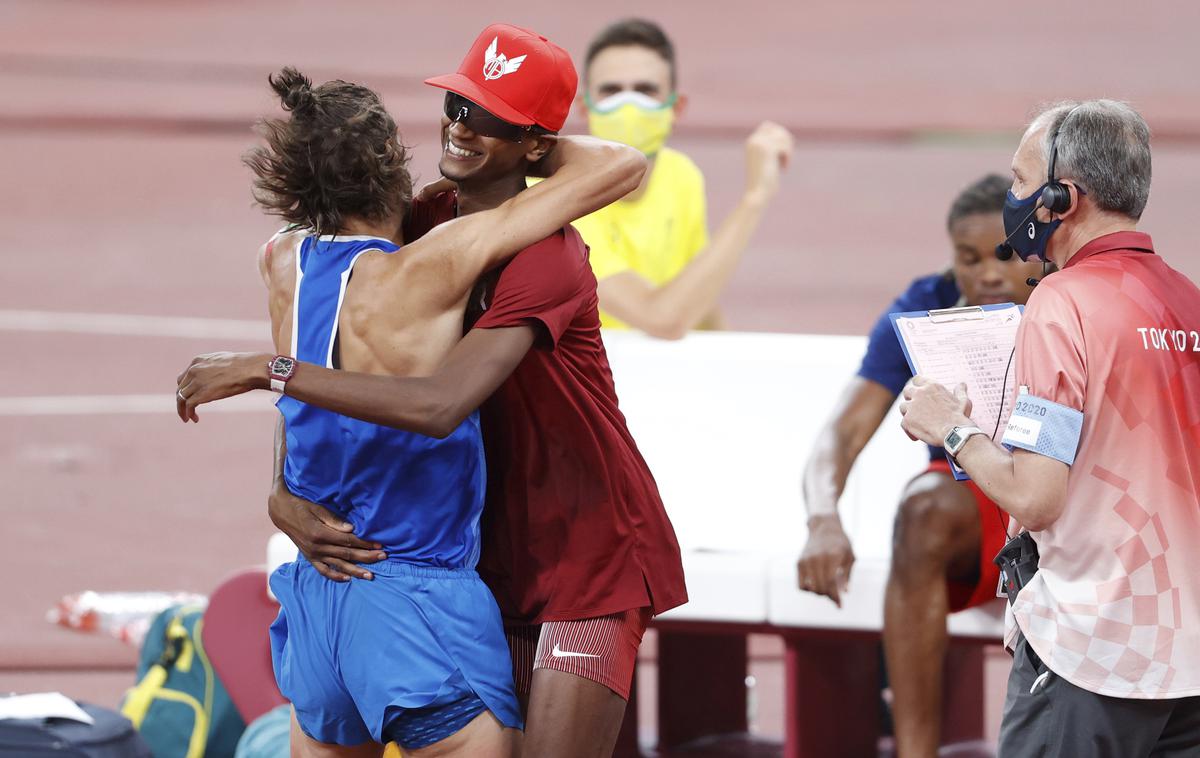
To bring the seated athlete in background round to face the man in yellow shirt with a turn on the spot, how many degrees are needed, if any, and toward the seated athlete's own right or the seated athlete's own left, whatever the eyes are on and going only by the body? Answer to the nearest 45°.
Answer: approximately 135° to the seated athlete's own right

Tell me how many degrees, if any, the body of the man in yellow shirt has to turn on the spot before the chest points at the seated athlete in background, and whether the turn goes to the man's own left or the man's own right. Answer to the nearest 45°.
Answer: approximately 45° to the man's own left

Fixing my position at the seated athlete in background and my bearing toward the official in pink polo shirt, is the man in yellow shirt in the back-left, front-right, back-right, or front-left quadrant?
back-right

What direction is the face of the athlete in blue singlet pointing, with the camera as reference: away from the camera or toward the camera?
away from the camera

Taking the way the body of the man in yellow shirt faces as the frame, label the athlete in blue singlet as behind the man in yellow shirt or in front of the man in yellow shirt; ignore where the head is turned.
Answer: in front

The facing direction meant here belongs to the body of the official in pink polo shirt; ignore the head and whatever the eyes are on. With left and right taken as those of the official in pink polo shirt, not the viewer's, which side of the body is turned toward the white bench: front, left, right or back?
front

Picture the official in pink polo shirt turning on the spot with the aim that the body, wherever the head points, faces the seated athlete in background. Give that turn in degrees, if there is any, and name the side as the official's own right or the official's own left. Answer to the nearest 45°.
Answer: approximately 45° to the official's own right

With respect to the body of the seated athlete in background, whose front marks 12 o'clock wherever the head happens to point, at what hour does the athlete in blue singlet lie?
The athlete in blue singlet is roughly at 1 o'clock from the seated athlete in background.

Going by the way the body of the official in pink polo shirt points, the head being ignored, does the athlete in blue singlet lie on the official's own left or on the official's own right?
on the official's own left
